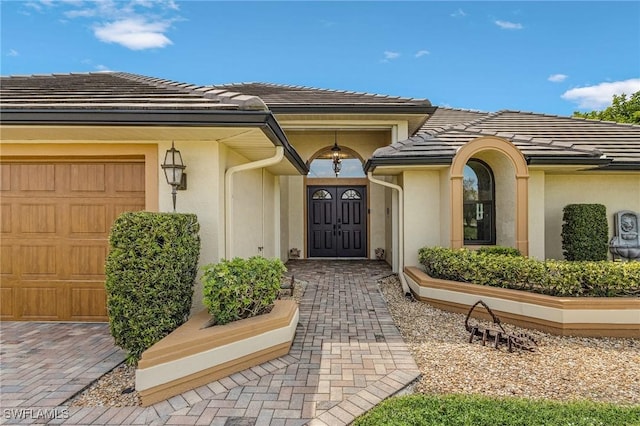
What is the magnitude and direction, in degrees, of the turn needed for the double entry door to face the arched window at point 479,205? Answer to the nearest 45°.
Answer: approximately 45° to its left

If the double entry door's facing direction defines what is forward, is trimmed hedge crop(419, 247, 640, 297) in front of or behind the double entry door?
in front

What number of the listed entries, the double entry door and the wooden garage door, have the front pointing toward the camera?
2

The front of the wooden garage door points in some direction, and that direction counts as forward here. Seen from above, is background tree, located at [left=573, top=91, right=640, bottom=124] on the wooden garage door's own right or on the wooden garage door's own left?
on the wooden garage door's own left

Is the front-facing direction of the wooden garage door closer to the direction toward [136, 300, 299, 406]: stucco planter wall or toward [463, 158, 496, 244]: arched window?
the stucco planter wall

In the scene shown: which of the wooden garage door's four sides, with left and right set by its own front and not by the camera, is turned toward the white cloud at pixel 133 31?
back

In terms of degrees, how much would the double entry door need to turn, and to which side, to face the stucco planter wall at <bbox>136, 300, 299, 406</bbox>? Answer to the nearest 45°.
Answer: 0° — it already faces it

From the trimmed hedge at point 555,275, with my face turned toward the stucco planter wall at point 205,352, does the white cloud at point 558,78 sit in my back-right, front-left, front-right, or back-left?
back-right

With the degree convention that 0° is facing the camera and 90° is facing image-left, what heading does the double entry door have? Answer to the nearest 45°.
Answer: approximately 0°
